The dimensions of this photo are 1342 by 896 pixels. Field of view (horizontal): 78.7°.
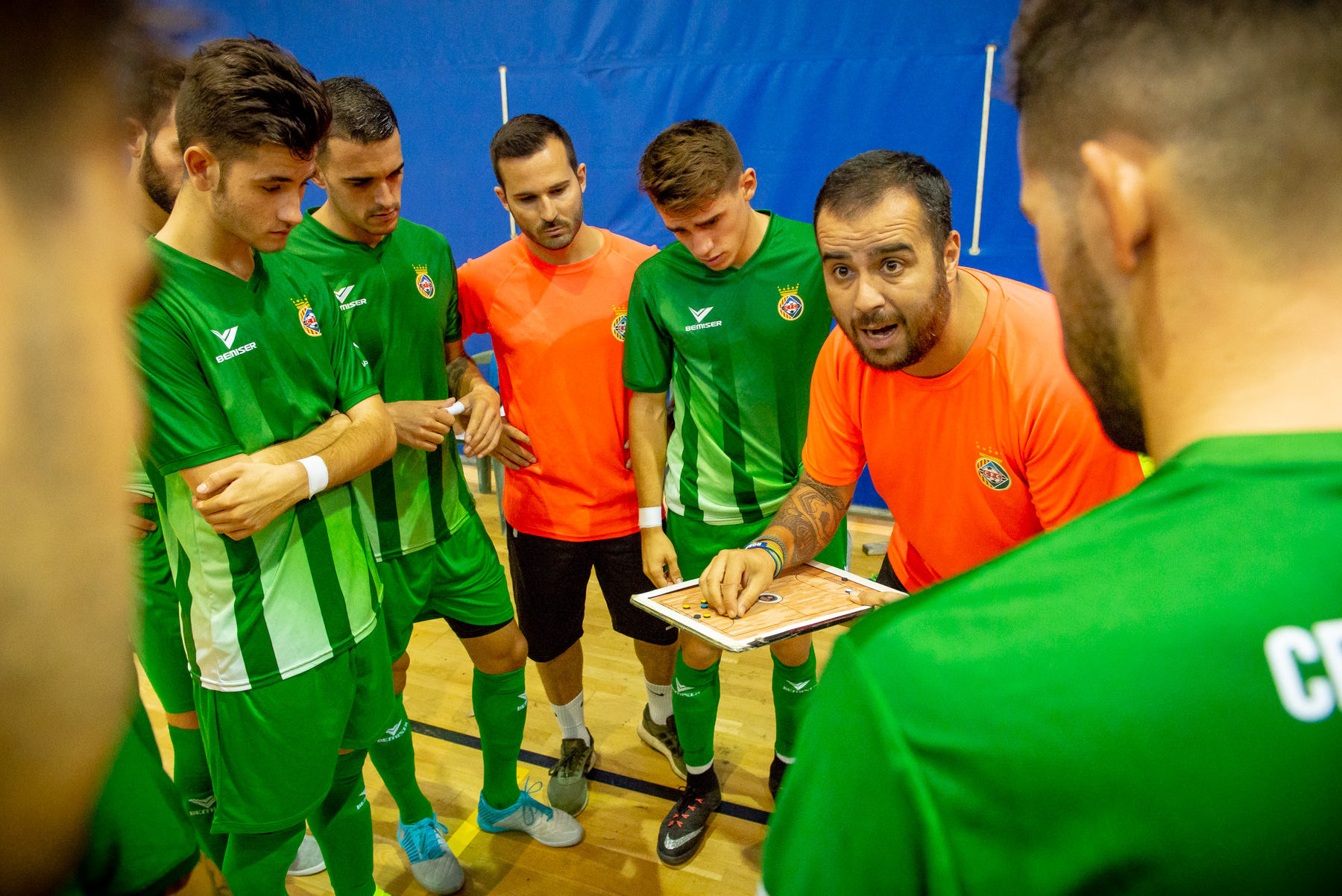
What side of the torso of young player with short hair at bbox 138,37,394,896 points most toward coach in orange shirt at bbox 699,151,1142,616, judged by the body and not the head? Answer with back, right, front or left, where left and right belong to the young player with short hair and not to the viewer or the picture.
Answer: front

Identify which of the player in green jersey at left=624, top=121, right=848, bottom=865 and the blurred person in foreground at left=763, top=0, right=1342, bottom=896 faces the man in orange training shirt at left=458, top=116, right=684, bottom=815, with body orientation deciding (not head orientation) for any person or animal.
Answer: the blurred person in foreground

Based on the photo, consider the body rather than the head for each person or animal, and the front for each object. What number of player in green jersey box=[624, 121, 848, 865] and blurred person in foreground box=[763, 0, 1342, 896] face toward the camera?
1

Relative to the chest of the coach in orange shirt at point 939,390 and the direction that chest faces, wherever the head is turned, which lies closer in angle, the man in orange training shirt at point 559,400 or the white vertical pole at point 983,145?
the man in orange training shirt

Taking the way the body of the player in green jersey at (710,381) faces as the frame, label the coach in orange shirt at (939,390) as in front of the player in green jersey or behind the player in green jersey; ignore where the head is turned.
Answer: in front

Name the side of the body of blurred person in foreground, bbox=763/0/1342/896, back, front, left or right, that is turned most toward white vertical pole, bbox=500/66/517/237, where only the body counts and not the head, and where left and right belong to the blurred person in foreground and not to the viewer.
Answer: front

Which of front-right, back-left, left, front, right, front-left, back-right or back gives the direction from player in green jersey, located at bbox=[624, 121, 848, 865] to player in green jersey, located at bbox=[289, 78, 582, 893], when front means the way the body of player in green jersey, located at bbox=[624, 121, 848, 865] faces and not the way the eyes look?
right

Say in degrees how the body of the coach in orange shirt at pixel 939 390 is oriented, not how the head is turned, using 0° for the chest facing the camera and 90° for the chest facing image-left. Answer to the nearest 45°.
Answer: approximately 45°

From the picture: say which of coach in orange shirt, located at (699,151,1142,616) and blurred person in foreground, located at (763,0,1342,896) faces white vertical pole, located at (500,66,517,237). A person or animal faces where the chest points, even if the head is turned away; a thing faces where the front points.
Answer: the blurred person in foreground

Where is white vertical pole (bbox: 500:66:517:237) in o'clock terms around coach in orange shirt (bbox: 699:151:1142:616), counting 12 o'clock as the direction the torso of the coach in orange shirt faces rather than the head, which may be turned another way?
The white vertical pole is roughly at 3 o'clock from the coach in orange shirt.

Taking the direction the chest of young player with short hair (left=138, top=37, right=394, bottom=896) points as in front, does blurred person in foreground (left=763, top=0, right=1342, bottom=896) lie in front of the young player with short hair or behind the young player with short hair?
in front

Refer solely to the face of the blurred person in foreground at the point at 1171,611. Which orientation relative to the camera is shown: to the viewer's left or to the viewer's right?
to the viewer's left

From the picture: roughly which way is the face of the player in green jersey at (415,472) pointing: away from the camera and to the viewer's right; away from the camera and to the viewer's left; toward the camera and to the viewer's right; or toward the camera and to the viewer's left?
toward the camera and to the viewer's right

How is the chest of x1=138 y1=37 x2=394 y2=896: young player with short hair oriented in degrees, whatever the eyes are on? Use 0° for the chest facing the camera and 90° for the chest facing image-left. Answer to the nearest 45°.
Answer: approximately 315°

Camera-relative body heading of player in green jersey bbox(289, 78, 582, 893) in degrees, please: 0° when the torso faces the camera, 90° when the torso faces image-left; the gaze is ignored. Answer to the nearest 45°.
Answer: approximately 315°

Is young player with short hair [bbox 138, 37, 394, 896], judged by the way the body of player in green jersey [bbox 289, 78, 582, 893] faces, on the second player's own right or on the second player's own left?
on the second player's own right
